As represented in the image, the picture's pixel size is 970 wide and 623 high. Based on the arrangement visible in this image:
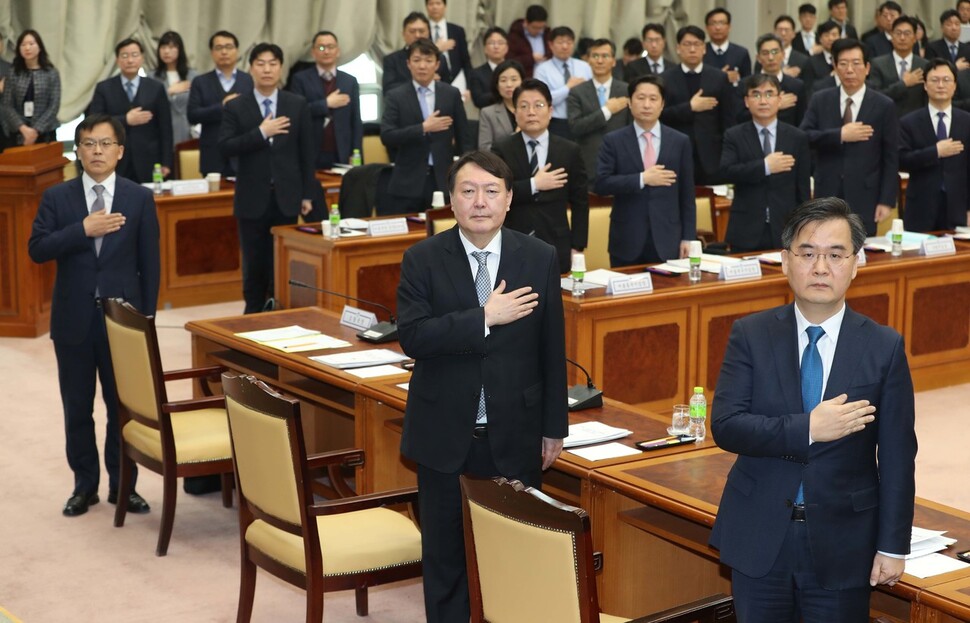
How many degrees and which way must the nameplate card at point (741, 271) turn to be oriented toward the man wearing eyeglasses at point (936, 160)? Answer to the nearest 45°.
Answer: approximately 90° to its left

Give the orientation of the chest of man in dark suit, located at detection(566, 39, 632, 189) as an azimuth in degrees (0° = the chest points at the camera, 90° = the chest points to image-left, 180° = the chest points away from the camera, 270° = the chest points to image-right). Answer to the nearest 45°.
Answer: approximately 0°

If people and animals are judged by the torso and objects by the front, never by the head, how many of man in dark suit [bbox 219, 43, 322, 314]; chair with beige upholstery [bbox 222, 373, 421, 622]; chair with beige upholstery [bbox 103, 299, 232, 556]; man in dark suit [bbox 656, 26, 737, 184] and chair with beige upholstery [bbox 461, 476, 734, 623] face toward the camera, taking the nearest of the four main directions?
2

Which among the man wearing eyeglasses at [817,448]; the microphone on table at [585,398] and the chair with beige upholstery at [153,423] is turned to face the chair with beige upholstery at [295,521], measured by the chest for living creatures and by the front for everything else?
the microphone on table

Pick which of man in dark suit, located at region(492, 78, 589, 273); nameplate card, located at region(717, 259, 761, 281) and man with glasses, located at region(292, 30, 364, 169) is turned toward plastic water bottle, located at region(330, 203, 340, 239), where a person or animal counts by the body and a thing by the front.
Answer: the man with glasses

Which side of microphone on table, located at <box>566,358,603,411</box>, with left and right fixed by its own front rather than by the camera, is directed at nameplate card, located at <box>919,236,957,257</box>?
back

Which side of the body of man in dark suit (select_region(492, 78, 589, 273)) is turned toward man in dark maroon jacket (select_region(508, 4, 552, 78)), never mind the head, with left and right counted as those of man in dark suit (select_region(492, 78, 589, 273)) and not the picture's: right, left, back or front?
back
